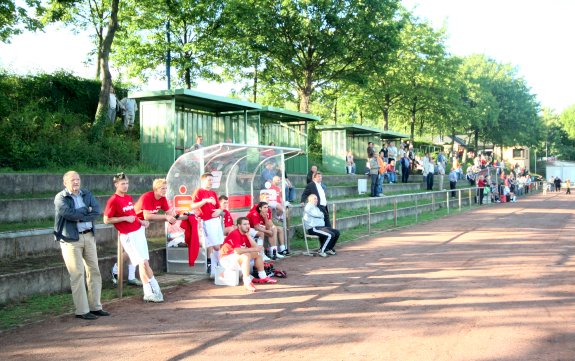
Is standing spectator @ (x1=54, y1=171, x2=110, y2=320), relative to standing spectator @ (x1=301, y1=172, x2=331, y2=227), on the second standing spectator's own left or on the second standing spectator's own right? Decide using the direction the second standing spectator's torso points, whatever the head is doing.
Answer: on the second standing spectator's own right

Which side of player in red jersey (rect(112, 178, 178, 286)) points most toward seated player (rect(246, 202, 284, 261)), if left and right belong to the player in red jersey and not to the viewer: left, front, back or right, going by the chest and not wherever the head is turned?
left

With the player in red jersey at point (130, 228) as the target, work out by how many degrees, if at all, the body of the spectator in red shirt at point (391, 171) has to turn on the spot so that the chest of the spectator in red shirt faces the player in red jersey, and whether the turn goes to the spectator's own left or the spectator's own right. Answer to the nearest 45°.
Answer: approximately 45° to the spectator's own right

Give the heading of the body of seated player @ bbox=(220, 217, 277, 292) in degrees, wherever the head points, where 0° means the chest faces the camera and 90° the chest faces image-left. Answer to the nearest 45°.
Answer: approximately 315°

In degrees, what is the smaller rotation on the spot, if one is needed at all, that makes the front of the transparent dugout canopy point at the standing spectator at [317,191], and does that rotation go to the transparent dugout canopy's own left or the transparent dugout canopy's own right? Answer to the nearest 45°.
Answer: approximately 90° to the transparent dugout canopy's own left

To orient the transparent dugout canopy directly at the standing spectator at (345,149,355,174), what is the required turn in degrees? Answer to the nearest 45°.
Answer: approximately 135° to its left

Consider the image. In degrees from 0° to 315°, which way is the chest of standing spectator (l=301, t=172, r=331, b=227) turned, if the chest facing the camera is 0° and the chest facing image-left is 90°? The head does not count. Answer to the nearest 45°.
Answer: approximately 315°
